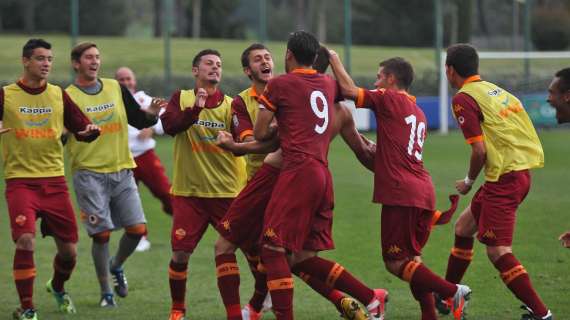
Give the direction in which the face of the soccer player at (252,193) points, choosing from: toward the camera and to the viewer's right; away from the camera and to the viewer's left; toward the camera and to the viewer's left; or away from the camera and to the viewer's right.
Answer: toward the camera and to the viewer's right

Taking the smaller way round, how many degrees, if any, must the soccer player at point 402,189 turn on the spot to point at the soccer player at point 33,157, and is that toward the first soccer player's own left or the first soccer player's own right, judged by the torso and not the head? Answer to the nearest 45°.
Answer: approximately 45° to the first soccer player's own left

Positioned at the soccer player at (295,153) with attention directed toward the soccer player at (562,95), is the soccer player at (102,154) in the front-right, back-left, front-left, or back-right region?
back-left

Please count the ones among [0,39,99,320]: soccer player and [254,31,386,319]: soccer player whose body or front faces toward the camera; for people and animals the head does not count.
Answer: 1

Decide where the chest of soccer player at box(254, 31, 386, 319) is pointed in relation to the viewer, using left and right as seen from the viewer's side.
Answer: facing away from the viewer and to the left of the viewer

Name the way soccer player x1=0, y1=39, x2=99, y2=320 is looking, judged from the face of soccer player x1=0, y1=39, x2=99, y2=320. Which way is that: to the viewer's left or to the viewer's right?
to the viewer's right
